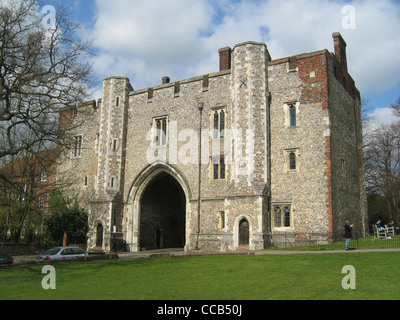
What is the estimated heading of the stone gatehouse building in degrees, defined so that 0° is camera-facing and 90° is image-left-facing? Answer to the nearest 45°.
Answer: approximately 45°

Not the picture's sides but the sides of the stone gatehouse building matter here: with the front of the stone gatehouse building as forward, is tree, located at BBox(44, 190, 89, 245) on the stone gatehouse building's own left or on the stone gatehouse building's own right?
on the stone gatehouse building's own right

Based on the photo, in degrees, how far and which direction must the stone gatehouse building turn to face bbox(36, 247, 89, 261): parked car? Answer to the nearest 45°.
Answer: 0° — it already faces it
